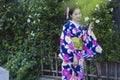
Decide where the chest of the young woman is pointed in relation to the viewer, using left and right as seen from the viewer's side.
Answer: facing the viewer and to the right of the viewer
